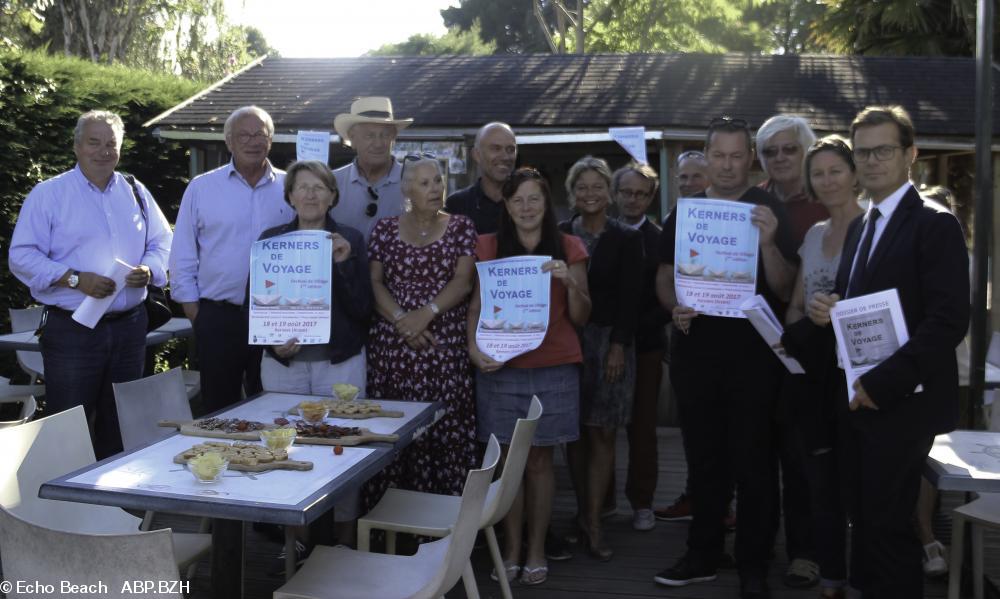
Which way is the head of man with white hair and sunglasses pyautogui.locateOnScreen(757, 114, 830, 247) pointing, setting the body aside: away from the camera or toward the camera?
toward the camera

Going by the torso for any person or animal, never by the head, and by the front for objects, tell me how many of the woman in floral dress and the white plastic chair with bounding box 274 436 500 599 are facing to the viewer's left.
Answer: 1

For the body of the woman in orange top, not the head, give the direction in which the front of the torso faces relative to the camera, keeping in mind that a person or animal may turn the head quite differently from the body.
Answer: toward the camera

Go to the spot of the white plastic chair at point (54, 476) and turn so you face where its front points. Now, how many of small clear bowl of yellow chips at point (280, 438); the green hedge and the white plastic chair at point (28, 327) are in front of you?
1

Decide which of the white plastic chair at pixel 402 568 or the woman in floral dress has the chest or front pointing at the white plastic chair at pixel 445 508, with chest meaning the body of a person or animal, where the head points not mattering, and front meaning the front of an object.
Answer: the woman in floral dress

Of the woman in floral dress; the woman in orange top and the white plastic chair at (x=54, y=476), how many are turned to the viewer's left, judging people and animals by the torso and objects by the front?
0

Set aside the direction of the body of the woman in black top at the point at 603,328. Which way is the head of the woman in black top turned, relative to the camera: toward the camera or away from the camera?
toward the camera

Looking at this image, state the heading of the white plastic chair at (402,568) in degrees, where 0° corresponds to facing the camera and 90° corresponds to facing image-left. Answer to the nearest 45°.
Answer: approximately 90°

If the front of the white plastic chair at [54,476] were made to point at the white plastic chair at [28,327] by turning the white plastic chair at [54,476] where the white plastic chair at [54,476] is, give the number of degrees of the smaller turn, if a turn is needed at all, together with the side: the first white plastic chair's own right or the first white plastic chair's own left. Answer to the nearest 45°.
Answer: approximately 135° to the first white plastic chair's own left

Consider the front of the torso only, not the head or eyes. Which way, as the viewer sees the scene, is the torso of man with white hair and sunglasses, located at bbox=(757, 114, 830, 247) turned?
toward the camera

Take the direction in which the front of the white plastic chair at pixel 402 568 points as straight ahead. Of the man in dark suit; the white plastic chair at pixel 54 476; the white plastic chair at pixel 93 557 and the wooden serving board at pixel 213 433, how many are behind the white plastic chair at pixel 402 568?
1

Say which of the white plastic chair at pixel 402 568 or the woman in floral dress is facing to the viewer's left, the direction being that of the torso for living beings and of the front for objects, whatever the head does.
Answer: the white plastic chair

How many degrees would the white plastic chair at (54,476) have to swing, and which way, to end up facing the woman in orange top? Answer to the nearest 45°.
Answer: approximately 45° to its left

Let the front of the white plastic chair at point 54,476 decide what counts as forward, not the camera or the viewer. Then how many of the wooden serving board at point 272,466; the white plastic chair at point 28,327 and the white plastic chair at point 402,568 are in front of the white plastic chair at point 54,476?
2

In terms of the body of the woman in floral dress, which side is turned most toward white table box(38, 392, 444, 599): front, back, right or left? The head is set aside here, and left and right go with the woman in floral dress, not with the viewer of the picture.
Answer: front

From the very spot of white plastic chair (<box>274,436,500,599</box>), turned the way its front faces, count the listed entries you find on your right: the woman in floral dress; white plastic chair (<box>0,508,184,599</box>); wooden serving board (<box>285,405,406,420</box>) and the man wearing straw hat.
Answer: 3

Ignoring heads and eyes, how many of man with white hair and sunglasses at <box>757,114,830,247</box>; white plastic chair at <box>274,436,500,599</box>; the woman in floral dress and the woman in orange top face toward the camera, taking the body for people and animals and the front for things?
3
